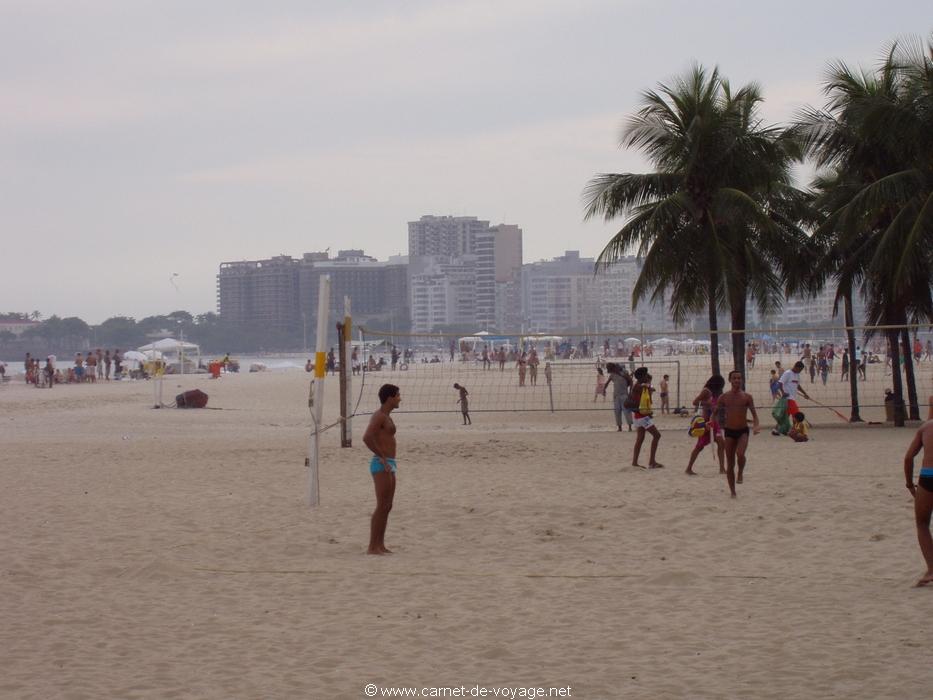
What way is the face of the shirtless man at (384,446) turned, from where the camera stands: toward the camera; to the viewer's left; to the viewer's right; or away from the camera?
to the viewer's right

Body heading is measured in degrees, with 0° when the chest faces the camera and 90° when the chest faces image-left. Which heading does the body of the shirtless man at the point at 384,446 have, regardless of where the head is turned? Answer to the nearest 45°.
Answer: approximately 270°

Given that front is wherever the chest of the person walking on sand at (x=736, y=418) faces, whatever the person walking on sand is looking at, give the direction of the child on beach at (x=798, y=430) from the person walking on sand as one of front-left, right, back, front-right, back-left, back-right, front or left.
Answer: back

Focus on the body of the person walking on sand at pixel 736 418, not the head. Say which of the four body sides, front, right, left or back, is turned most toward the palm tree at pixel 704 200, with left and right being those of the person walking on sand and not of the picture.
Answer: back

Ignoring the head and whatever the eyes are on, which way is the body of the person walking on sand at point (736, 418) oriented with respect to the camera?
toward the camera

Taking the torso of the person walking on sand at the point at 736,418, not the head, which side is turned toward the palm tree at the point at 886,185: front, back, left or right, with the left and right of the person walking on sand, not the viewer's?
back

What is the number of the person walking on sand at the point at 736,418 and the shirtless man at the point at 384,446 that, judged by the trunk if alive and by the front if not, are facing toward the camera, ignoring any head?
1

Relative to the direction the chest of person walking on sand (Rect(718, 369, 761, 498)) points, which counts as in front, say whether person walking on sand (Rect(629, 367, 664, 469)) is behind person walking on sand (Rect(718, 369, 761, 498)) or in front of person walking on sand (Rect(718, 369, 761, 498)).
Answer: behind

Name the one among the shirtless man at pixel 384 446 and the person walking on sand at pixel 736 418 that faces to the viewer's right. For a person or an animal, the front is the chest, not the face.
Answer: the shirtless man
